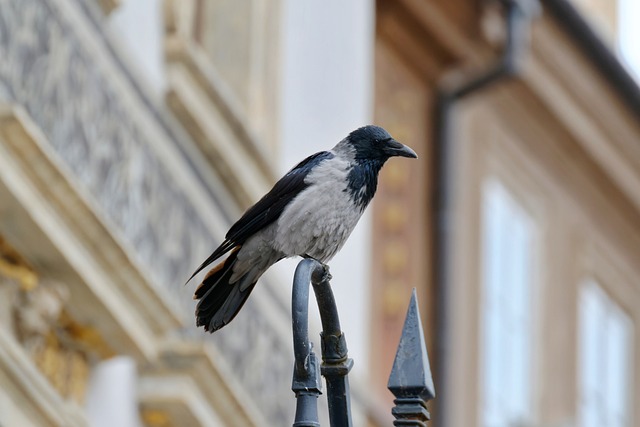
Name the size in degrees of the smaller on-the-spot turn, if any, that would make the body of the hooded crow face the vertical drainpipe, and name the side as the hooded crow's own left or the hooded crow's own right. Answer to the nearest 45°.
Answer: approximately 90° to the hooded crow's own left

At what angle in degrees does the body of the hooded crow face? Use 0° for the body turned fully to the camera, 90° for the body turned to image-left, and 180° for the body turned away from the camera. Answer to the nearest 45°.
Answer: approximately 270°
